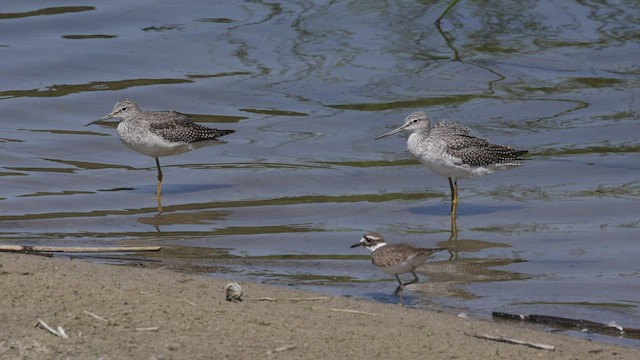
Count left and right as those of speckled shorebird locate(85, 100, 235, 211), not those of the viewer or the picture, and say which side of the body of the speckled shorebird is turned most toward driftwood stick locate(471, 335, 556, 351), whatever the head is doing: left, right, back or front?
left

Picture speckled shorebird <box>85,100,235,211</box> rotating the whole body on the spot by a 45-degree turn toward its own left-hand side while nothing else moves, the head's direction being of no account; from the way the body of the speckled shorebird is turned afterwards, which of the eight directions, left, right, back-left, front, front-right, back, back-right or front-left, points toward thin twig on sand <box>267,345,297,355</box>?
front-left

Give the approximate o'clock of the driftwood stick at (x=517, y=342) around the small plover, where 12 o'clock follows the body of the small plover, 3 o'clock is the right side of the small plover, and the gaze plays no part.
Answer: The driftwood stick is roughly at 8 o'clock from the small plover.

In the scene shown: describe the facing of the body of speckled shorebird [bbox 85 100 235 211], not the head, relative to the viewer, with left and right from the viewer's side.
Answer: facing to the left of the viewer

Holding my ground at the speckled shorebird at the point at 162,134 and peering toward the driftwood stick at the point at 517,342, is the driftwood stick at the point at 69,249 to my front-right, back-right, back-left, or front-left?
front-right

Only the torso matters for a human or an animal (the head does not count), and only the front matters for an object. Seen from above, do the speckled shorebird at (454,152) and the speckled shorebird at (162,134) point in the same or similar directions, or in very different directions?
same or similar directions

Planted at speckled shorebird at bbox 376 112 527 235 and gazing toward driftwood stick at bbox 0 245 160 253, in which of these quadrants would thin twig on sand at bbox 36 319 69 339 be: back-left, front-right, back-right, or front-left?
front-left

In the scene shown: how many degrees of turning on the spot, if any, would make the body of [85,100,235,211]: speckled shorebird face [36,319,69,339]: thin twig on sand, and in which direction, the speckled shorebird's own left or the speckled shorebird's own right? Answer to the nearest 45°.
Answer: approximately 90° to the speckled shorebird's own left

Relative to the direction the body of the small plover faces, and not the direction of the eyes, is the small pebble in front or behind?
in front

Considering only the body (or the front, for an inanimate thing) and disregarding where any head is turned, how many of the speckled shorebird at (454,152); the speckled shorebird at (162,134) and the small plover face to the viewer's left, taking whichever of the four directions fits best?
3

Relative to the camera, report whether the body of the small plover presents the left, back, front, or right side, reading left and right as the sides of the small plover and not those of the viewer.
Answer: left

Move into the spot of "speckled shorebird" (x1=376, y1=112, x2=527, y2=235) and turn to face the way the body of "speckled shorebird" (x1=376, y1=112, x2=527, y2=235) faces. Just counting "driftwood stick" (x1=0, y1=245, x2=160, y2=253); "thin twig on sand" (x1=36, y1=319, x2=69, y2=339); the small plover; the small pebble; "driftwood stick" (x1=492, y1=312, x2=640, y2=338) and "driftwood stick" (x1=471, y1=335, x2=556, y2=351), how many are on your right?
0

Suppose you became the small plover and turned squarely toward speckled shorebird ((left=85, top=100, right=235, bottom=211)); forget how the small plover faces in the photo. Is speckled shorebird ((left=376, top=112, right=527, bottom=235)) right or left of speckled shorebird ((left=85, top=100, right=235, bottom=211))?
right

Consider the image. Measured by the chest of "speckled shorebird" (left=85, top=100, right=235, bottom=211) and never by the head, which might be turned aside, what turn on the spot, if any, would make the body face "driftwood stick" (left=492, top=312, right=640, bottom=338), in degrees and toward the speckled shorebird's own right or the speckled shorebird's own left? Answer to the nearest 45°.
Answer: approximately 135° to the speckled shorebird's own left

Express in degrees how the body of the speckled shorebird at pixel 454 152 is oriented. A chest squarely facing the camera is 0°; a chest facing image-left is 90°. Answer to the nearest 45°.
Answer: approximately 90°

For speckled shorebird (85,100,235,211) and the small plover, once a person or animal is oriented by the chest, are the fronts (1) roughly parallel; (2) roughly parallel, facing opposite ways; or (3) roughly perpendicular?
roughly parallel
